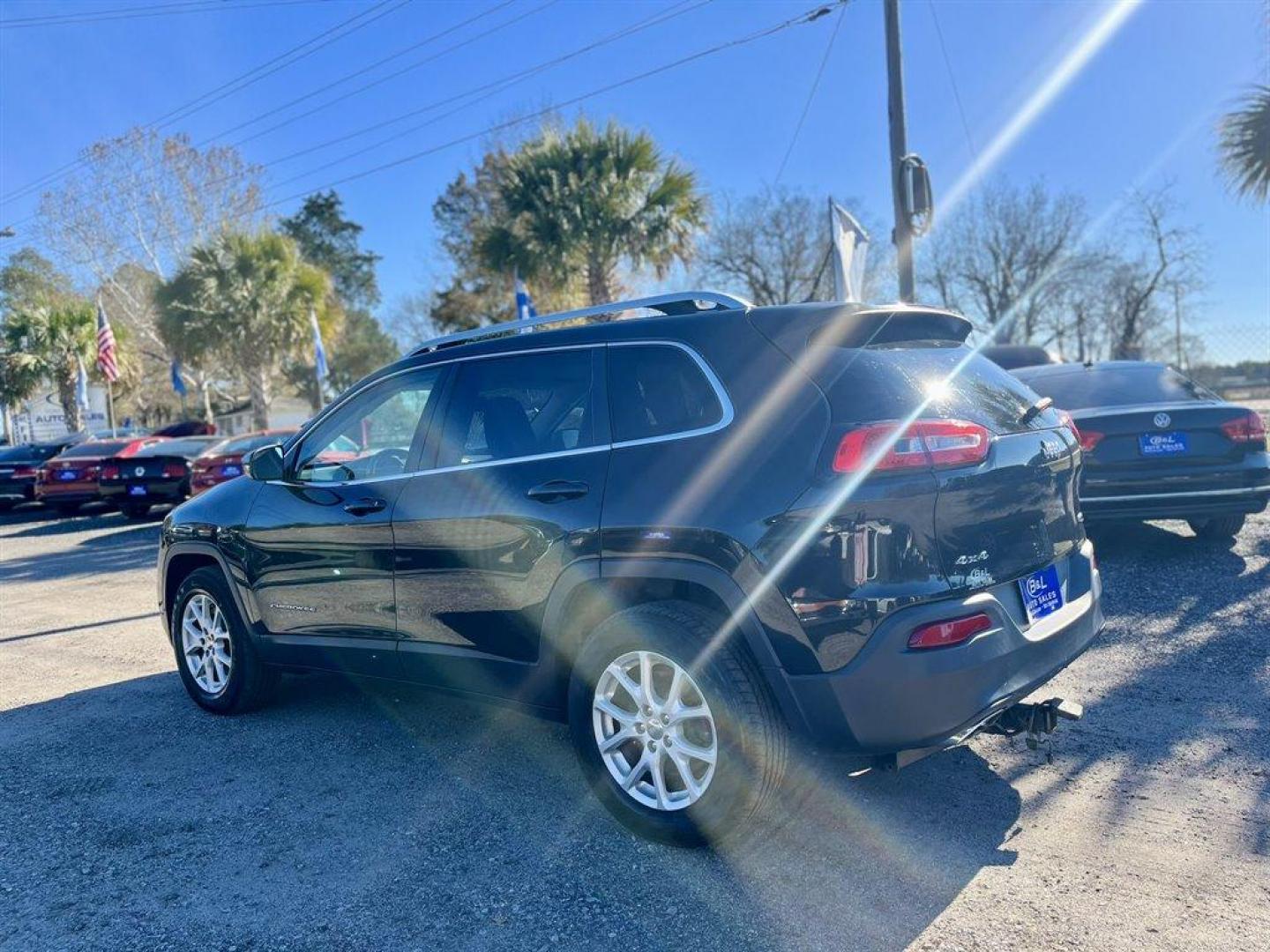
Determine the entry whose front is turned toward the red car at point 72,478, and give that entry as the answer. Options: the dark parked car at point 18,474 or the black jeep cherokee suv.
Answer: the black jeep cherokee suv

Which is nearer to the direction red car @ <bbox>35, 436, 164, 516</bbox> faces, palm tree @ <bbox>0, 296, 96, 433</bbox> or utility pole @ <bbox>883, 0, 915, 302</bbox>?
the palm tree

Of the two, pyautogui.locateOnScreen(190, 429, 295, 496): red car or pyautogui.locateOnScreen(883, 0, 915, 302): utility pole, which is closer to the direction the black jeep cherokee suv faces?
the red car

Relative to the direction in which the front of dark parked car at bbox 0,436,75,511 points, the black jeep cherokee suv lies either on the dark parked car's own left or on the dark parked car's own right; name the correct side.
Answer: on the dark parked car's own right

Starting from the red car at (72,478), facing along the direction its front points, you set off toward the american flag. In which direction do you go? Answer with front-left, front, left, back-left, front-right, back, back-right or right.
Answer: front-left

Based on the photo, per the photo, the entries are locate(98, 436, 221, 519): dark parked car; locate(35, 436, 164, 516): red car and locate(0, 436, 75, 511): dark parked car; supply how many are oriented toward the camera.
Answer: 0

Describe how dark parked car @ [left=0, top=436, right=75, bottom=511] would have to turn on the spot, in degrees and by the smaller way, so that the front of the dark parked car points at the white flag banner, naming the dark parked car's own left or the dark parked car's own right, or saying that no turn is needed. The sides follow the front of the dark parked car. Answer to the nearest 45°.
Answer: approximately 90° to the dark parked car's own right

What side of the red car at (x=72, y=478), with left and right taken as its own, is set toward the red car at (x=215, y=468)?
right

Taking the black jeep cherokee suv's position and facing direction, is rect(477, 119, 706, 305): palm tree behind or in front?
in front

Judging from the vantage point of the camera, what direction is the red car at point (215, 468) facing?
facing away from the viewer and to the right of the viewer

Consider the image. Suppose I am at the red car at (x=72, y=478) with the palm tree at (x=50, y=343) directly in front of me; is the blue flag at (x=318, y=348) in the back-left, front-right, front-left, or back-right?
front-right

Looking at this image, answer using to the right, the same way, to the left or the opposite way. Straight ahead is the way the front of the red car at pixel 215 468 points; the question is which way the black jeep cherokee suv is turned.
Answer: to the left

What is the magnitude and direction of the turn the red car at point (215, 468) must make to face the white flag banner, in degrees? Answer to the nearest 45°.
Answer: approximately 90° to its right

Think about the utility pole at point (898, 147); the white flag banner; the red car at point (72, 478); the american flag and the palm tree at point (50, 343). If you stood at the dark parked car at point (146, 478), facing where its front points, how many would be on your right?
2

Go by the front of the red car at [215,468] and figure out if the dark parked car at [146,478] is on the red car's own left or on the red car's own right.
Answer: on the red car's own left

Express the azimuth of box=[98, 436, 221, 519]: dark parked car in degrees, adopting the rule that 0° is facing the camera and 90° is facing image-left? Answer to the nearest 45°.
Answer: approximately 225°

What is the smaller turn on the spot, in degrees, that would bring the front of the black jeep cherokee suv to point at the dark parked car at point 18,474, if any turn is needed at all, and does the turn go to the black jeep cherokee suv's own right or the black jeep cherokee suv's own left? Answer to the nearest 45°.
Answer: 0° — it already faces it
